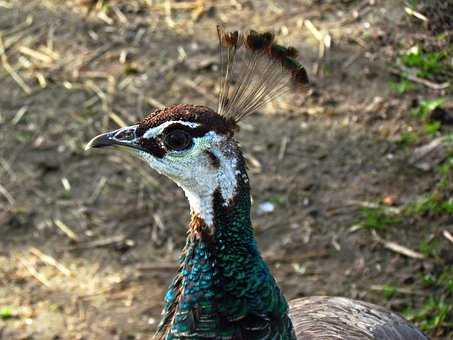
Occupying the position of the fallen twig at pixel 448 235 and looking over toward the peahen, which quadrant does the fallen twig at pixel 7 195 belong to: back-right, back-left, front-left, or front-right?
front-right

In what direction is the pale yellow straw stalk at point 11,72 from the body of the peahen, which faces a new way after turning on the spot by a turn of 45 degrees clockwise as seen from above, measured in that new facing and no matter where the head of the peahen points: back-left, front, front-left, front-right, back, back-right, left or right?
front

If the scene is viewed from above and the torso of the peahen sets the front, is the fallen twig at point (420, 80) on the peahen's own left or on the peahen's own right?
on the peahen's own right

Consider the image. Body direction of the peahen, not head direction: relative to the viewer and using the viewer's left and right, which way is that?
facing to the left of the viewer

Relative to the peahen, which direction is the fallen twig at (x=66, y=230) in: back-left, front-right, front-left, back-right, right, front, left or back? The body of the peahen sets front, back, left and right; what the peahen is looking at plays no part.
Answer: front-right

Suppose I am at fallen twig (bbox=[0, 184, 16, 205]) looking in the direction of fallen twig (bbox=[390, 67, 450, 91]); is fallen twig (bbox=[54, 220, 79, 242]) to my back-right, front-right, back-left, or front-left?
front-right

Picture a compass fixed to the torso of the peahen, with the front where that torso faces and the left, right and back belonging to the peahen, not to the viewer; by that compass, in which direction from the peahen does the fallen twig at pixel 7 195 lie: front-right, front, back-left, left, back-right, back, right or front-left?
front-right

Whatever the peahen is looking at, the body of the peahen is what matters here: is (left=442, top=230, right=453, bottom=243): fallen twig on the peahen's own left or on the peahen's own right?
on the peahen's own right
